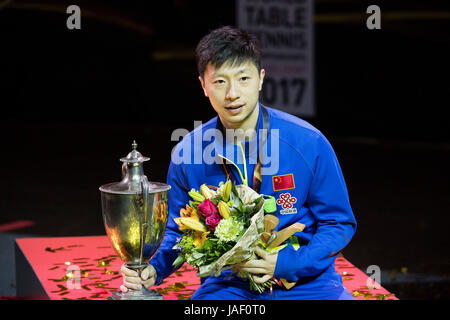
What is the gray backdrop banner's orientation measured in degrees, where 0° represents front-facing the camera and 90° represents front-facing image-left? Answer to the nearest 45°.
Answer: approximately 0°

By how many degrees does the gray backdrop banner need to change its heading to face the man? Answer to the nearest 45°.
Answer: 0° — it already faces them

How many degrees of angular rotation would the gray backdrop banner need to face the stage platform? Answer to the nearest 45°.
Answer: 0° — it already faces it
